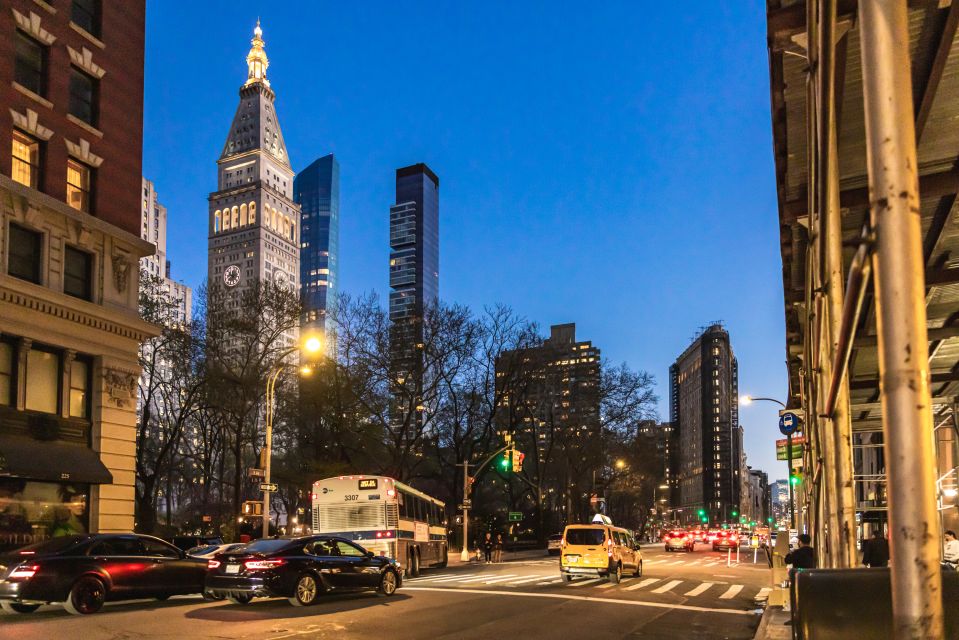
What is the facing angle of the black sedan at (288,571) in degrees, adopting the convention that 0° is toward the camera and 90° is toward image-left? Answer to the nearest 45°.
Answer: approximately 225°

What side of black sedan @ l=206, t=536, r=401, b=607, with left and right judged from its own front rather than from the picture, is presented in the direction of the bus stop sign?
front

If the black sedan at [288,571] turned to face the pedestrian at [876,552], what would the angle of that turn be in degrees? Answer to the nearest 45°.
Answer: approximately 45° to its right

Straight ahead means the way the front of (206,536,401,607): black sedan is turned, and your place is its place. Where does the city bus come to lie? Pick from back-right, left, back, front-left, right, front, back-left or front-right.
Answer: front-left

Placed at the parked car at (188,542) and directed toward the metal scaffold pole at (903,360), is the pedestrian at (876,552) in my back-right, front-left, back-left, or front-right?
front-left

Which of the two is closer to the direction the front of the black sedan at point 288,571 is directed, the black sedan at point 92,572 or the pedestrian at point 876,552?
the pedestrian

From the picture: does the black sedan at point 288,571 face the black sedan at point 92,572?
no

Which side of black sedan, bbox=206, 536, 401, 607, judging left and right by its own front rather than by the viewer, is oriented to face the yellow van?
front
